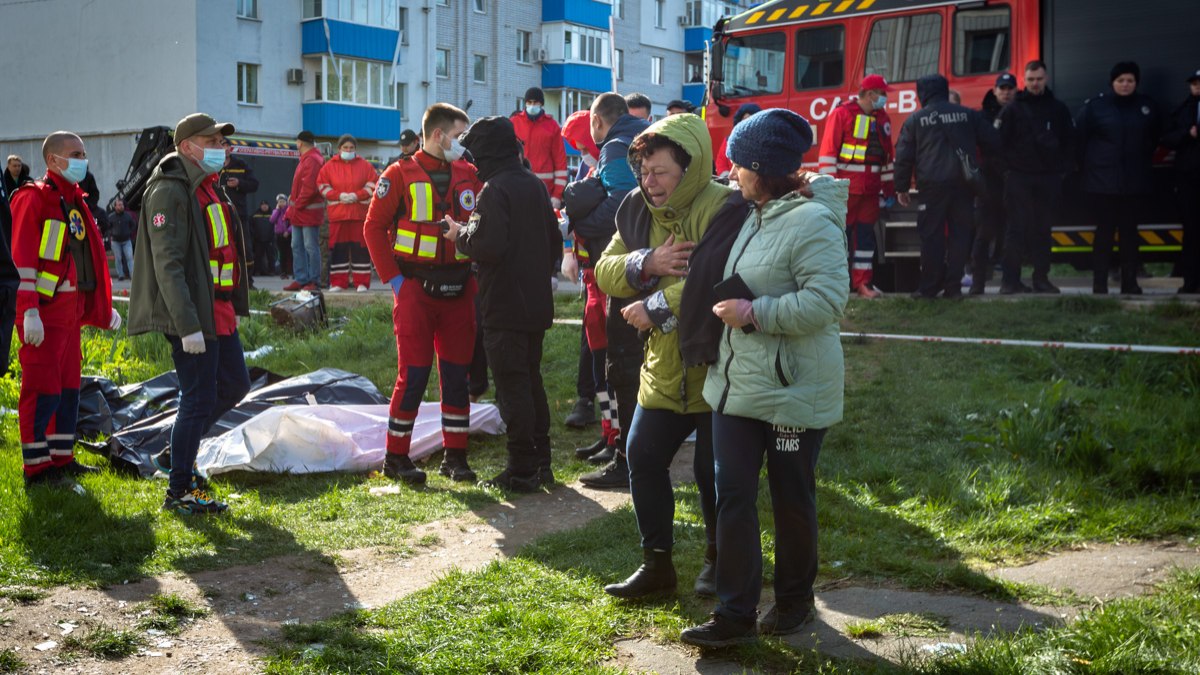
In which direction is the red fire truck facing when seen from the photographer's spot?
facing to the left of the viewer

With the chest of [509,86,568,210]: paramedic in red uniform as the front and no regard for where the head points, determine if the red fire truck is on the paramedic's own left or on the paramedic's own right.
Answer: on the paramedic's own left

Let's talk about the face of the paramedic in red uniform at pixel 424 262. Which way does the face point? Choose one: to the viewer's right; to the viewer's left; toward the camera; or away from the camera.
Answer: to the viewer's right

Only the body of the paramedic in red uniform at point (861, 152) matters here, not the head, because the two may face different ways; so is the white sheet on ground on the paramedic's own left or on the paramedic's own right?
on the paramedic's own right

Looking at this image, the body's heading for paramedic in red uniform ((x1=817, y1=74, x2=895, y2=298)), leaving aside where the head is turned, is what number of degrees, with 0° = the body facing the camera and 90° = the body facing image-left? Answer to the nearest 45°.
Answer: approximately 315°

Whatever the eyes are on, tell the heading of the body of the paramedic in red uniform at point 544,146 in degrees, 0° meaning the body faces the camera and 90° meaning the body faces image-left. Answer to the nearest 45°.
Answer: approximately 0°

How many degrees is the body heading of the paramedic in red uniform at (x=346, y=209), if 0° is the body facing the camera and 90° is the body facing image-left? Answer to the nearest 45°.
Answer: approximately 0°

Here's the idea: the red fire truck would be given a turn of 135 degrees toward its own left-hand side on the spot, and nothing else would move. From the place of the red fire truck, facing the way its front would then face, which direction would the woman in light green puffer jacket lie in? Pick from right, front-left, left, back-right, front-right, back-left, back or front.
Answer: front-right

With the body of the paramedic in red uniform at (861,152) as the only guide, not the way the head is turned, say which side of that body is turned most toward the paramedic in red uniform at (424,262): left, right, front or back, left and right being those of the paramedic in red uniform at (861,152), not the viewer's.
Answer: right
